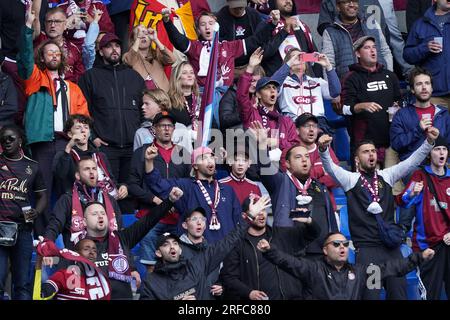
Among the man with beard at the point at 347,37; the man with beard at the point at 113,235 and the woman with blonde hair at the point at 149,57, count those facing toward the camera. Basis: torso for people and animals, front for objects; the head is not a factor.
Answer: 3

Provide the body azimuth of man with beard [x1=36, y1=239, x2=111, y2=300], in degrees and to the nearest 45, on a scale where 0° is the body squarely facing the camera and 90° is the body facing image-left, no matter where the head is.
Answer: approximately 315°

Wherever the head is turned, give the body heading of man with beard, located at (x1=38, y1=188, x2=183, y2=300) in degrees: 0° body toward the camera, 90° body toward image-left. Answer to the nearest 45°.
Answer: approximately 0°

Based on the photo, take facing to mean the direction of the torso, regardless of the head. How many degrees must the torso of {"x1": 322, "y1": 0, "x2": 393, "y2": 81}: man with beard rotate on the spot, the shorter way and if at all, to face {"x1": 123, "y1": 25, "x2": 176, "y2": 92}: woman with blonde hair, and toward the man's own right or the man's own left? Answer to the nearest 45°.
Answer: approximately 90° to the man's own right

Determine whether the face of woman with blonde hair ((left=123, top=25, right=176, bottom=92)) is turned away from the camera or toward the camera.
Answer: toward the camera

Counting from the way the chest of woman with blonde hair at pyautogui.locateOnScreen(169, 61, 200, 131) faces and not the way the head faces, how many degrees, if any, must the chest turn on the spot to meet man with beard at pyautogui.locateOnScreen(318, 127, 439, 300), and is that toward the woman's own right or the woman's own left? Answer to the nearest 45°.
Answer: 0° — they already face them

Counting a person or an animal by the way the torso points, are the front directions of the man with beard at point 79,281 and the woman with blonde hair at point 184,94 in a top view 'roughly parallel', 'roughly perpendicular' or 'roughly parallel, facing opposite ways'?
roughly parallel

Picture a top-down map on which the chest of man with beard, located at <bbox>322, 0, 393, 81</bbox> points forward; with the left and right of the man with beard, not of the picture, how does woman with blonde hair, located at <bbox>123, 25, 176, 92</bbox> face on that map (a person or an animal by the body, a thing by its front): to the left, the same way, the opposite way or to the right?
the same way

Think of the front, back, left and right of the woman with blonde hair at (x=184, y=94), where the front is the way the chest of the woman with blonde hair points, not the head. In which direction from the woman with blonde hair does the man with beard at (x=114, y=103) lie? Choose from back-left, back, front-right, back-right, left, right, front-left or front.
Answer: back-right

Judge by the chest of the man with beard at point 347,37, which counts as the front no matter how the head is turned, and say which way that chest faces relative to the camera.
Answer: toward the camera

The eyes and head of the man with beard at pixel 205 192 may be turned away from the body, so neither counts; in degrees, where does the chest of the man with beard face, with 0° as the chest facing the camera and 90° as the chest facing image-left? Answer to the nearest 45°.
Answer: approximately 315°

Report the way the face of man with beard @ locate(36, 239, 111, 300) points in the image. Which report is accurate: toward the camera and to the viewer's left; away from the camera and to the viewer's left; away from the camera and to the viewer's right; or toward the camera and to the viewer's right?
toward the camera and to the viewer's right

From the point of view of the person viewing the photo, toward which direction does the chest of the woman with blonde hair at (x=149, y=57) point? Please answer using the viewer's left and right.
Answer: facing the viewer
